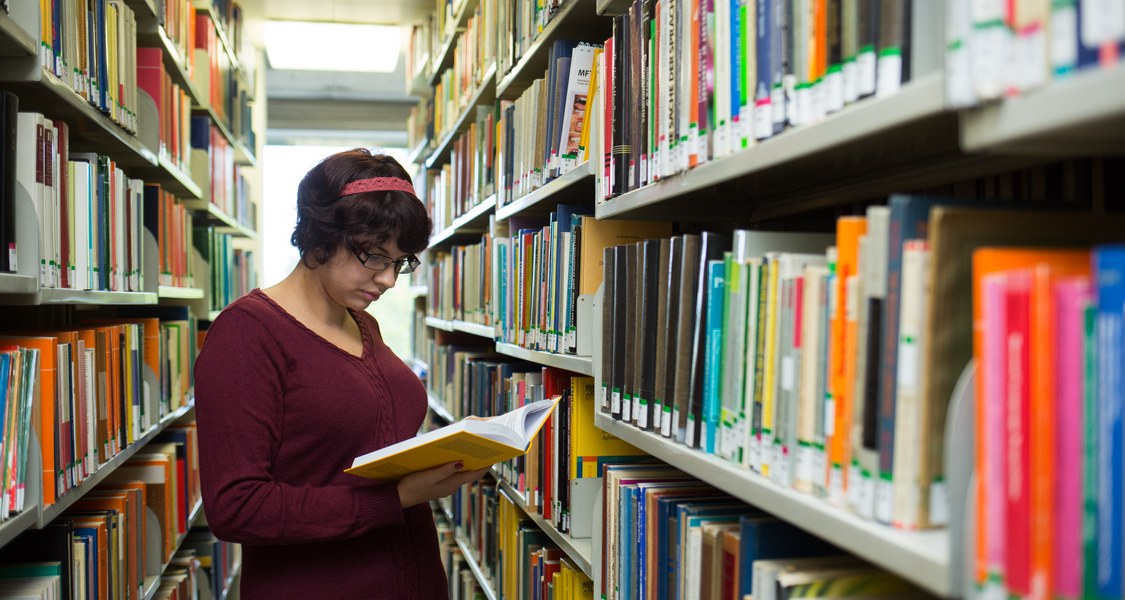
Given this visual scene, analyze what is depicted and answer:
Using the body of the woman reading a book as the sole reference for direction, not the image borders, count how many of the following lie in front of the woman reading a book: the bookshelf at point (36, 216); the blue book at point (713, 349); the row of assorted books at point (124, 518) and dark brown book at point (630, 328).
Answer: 2

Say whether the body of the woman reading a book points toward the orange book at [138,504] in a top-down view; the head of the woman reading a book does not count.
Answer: no

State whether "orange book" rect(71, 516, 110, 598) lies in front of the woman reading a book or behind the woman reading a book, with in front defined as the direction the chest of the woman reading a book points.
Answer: behind

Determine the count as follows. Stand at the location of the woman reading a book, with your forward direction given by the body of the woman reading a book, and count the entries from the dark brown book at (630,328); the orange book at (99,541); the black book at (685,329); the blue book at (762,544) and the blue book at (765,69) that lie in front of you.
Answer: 4

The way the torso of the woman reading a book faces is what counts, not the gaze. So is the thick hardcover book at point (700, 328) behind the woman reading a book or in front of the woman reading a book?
in front

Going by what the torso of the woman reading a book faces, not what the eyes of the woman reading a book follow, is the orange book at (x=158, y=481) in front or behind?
behind

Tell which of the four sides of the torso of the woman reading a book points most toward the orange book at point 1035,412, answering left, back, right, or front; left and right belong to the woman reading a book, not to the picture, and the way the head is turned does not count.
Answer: front

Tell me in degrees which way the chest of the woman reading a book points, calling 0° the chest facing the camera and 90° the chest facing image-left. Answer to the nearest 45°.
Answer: approximately 315°

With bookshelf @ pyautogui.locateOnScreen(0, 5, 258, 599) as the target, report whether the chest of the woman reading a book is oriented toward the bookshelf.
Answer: no

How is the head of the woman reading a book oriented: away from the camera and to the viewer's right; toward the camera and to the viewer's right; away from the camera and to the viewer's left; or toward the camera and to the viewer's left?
toward the camera and to the viewer's right

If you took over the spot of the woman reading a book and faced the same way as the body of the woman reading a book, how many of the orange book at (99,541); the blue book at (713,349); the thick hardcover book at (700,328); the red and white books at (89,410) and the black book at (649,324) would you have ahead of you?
3

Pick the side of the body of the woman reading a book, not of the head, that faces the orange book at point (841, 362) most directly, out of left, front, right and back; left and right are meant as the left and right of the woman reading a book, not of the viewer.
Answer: front

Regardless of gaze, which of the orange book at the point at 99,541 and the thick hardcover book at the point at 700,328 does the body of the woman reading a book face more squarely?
the thick hardcover book

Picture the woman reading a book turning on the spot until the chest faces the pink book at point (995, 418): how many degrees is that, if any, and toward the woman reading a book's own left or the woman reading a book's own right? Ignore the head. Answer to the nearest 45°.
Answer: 0° — they already face it

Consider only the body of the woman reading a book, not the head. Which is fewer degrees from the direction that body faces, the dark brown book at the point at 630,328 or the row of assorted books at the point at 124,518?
the dark brown book
